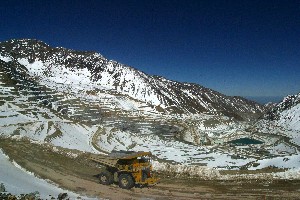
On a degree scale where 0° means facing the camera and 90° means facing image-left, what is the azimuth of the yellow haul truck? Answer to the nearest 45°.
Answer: approximately 315°
